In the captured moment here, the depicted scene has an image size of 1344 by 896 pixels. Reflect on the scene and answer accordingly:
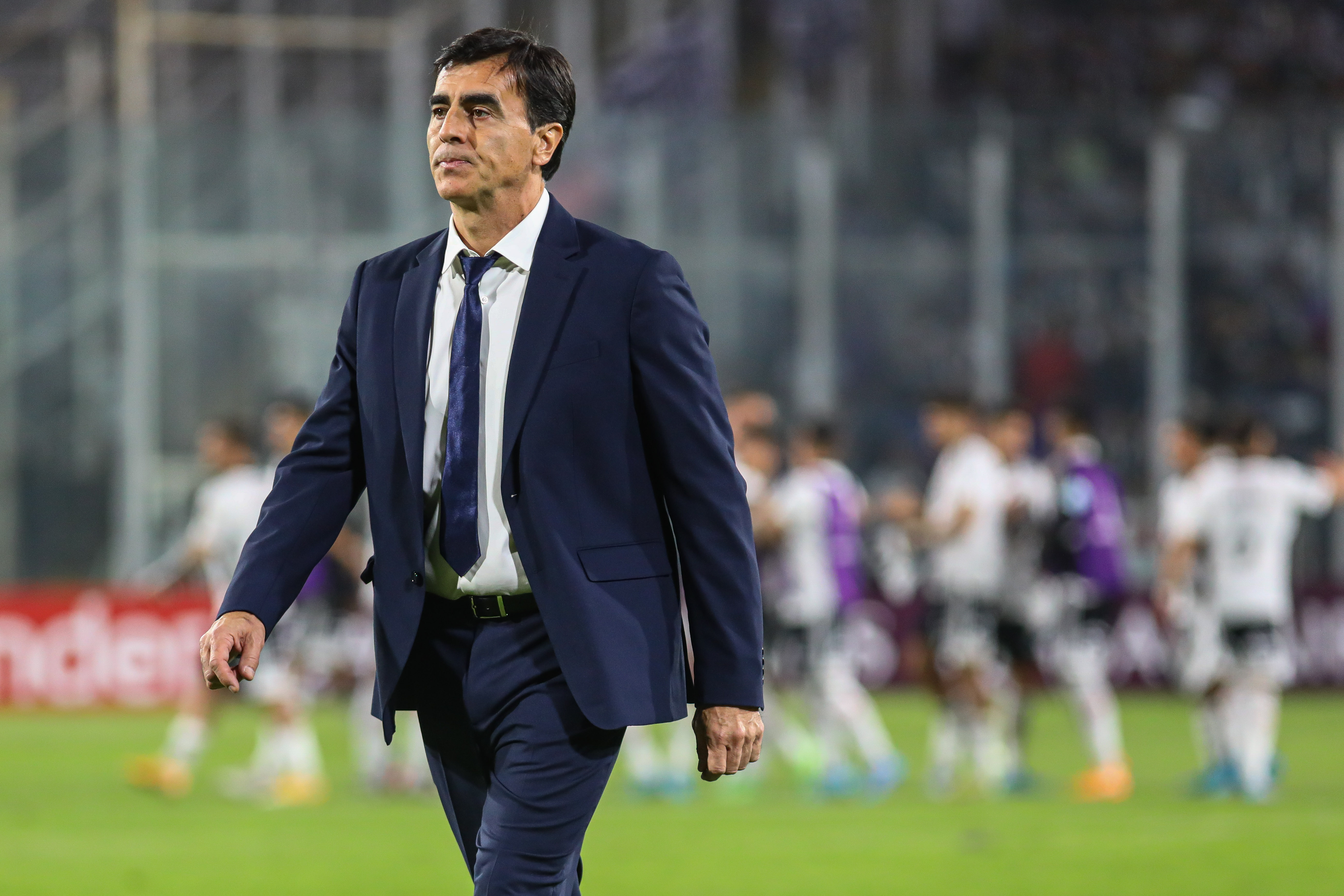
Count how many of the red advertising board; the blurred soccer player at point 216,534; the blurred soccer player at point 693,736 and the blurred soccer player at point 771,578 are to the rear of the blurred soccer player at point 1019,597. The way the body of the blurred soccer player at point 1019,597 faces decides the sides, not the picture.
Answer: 0

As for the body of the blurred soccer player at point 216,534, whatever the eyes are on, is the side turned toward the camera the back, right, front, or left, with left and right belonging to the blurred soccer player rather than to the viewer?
left

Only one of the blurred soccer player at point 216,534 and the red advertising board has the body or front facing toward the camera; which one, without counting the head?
the red advertising board

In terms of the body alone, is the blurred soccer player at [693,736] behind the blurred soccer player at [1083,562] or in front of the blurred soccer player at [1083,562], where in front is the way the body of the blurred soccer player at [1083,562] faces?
in front

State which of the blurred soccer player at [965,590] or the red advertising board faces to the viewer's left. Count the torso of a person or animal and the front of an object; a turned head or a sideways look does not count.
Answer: the blurred soccer player

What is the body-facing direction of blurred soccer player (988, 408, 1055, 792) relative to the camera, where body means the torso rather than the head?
to the viewer's left

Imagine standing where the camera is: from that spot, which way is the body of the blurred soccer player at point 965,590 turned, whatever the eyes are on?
to the viewer's left

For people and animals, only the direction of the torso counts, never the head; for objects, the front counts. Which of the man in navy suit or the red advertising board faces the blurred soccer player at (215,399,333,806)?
the red advertising board

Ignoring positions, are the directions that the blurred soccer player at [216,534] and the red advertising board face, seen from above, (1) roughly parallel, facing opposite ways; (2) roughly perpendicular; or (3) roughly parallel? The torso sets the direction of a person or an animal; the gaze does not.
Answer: roughly perpendicular

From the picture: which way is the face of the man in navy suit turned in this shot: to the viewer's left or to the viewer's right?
to the viewer's left

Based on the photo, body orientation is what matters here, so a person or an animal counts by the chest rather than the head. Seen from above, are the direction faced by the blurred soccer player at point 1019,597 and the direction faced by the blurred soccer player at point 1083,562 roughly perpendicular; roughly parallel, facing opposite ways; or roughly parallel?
roughly parallel

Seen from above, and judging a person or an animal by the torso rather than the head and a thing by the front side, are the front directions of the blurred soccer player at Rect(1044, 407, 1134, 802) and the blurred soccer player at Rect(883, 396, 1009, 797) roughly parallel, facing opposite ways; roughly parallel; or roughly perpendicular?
roughly parallel

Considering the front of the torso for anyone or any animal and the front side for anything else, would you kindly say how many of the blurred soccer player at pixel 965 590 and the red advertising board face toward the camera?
1
